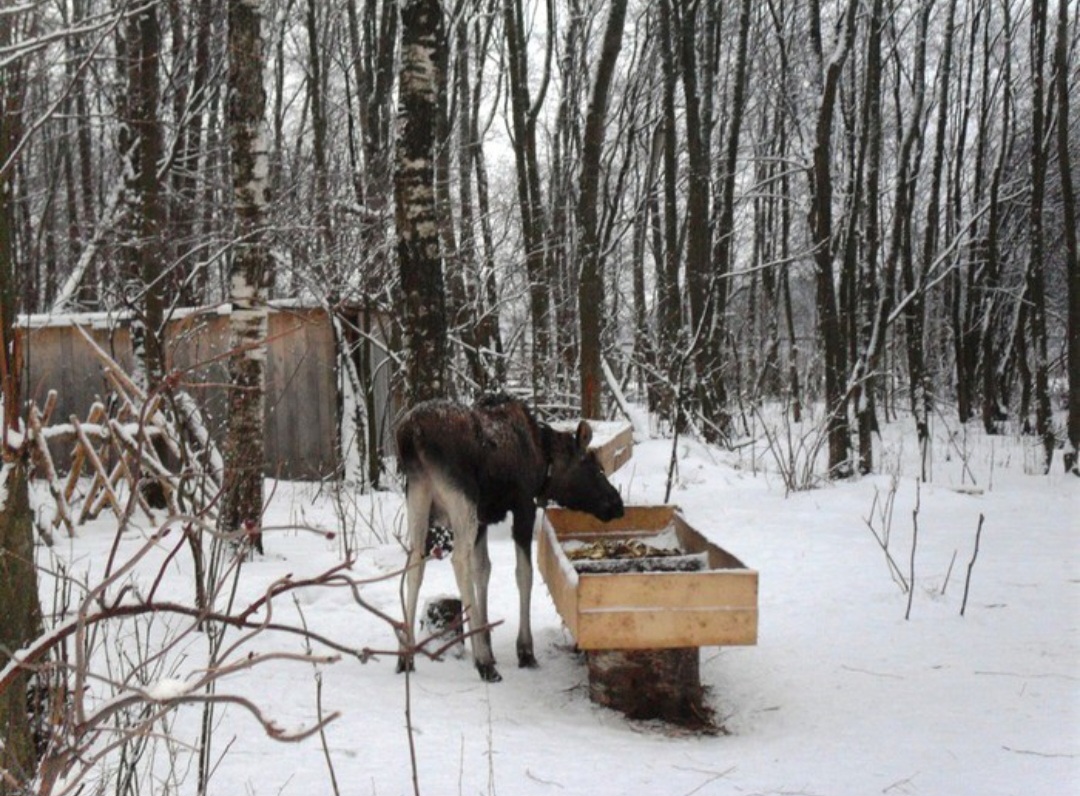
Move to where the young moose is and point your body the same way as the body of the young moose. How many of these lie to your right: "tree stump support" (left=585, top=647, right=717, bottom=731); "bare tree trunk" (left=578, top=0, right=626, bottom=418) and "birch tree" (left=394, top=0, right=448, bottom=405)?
1

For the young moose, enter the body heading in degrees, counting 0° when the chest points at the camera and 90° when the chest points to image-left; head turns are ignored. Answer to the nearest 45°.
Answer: approximately 225°

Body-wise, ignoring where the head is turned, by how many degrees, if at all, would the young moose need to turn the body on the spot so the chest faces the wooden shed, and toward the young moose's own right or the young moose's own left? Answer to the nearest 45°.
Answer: approximately 45° to the young moose's own left

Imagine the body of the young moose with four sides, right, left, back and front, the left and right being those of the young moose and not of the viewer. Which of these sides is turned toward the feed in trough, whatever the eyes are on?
front

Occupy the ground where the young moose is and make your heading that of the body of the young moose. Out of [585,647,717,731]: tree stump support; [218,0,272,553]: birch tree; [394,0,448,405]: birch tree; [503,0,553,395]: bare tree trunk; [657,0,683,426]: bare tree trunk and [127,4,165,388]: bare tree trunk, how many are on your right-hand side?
1

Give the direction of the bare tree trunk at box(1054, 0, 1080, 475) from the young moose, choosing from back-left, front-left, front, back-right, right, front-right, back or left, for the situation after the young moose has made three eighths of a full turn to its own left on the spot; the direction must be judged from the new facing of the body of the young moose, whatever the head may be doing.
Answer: back-right

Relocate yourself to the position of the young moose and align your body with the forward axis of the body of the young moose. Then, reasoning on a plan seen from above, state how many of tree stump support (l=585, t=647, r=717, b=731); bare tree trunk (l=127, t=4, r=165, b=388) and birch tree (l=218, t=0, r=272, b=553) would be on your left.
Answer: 2

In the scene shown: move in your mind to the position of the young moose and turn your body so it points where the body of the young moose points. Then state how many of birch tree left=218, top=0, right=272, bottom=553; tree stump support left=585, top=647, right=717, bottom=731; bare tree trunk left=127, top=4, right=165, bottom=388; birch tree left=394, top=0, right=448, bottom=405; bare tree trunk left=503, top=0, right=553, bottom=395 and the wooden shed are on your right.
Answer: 1

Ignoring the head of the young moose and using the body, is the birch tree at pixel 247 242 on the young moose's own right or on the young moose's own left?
on the young moose's own left

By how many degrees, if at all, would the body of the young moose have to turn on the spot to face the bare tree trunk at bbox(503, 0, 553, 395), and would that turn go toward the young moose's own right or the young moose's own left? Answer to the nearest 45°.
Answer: approximately 45° to the young moose's own left

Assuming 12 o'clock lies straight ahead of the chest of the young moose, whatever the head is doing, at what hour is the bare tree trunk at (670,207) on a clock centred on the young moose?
The bare tree trunk is roughly at 11 o'clock from the young moose.

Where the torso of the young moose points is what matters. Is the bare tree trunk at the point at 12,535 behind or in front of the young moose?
behind

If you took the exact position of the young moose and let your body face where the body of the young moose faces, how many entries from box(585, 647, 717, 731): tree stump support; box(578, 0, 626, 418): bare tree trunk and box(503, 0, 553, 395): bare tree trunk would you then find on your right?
1

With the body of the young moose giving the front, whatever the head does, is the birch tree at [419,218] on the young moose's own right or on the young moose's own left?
on the young moose's own left

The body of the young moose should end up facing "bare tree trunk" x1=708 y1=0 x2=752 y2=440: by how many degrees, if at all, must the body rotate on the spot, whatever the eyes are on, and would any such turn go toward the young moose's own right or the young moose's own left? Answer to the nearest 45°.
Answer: approximately 45° to the young moose's own left

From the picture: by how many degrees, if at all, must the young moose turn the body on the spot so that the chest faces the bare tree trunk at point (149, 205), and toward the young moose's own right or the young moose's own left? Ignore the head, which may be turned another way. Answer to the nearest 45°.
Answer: approximately 90° to the young moose's own left

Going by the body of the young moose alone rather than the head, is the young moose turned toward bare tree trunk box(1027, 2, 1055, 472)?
yes

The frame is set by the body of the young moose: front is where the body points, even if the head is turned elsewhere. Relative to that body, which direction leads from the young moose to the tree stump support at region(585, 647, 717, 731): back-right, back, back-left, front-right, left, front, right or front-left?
right
